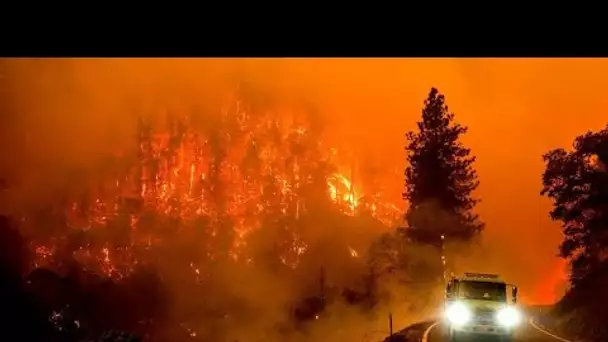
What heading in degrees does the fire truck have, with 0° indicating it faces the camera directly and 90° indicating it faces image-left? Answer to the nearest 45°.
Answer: approximately 0°

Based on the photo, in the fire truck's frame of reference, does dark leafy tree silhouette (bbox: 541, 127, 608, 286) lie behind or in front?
behind
